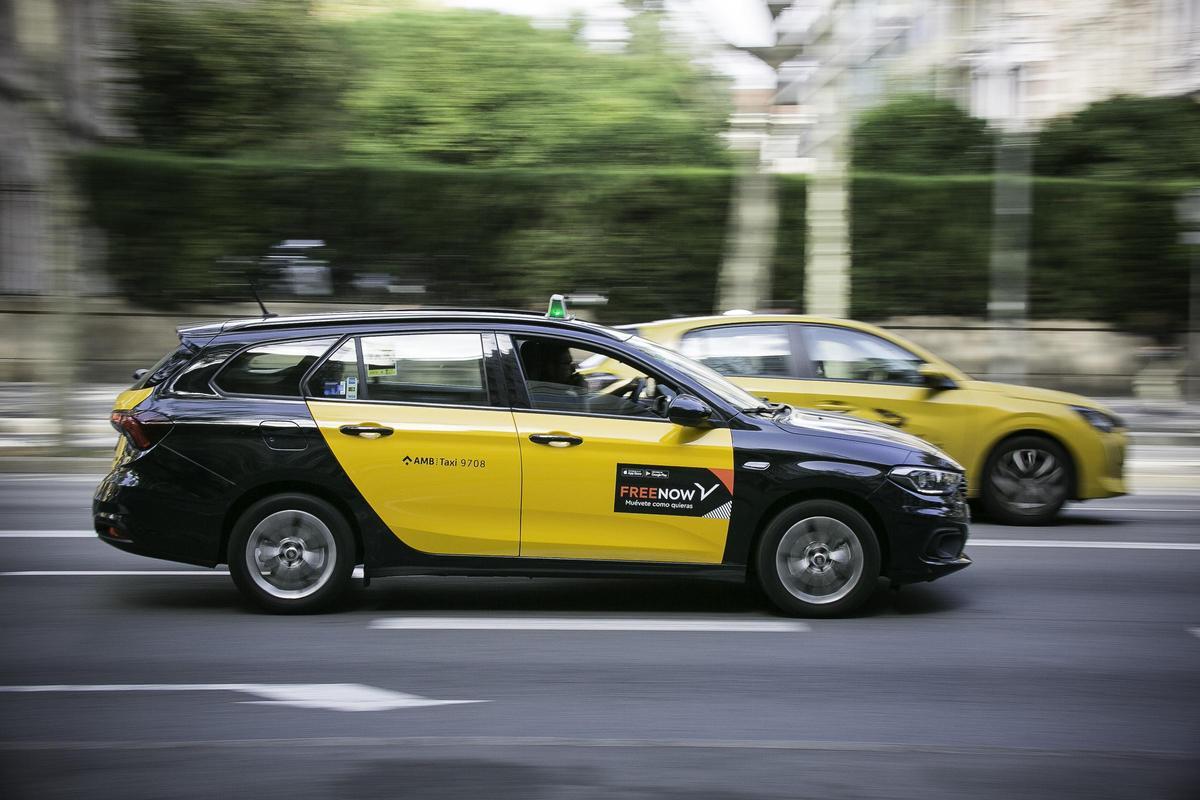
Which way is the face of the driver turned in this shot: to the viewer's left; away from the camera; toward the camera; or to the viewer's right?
to the viewer's right

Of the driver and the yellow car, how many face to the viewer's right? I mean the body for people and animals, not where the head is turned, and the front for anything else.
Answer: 2

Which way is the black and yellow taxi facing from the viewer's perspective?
to the viewer's right

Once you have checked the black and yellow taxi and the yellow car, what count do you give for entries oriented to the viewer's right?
2

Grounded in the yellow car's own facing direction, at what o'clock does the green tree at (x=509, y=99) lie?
The green tree is roughly at 8 o'clock from the yellow car.

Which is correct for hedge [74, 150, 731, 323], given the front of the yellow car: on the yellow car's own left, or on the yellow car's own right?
on the yellow car's own left

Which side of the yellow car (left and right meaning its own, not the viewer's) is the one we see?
right

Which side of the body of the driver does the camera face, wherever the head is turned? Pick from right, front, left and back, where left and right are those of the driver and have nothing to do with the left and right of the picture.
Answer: right

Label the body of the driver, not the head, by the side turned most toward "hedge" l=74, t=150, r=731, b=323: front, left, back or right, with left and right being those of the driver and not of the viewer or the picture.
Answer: left

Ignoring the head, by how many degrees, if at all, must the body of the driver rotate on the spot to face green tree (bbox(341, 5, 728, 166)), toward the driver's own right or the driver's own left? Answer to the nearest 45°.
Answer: approximately 90° to the driver's own left
